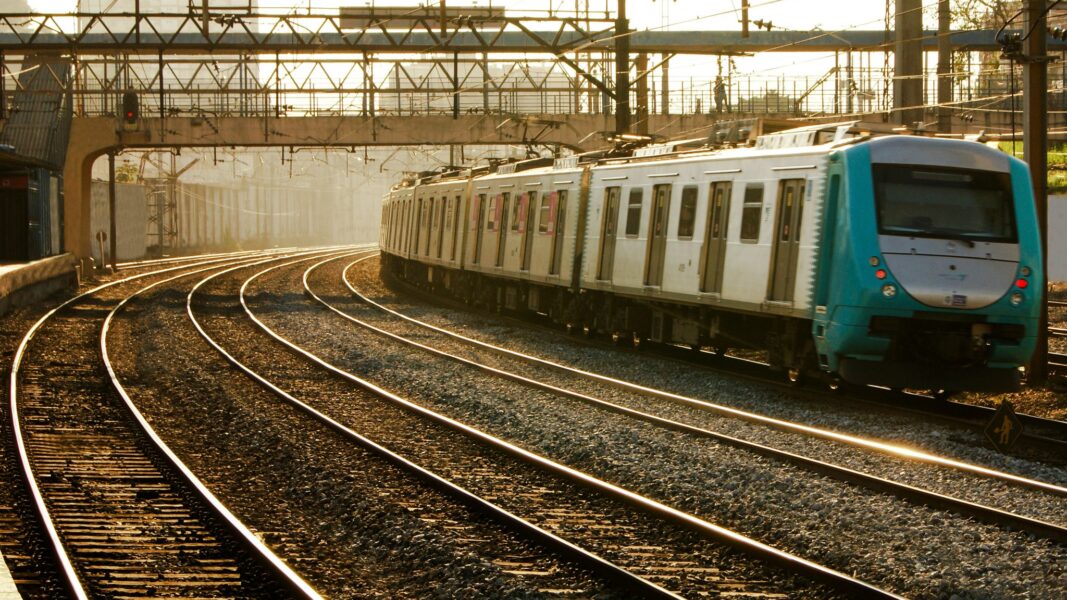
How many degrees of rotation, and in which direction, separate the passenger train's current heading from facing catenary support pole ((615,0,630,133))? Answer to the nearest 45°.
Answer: approximately 135° to its left

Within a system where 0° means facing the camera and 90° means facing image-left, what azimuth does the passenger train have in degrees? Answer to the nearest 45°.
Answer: approximately 315°

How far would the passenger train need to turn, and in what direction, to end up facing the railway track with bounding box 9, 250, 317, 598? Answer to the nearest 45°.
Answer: approximately 90° to its right

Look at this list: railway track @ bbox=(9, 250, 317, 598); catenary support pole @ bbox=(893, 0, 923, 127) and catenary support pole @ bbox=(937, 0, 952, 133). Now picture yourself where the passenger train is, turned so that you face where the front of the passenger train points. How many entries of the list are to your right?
1

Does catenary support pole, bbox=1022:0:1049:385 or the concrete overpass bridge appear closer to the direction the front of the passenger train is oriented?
the catenary support pole

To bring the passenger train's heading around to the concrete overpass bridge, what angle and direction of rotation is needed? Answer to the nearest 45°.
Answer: approximately 180°

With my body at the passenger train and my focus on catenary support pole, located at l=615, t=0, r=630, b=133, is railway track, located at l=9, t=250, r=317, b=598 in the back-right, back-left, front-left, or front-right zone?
back-left
